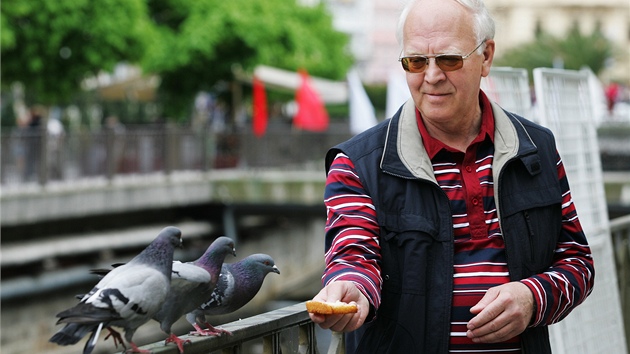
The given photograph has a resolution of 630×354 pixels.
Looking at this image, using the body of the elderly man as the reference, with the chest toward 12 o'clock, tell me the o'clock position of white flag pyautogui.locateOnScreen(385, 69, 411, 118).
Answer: The white flag is roughly at 6 o'clock from the elderly man.

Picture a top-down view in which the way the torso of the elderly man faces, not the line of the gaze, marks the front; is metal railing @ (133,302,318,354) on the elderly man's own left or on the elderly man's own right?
on the elderly man's own right

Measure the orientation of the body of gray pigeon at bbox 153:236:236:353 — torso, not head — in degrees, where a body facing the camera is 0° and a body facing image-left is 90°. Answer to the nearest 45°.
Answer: approximately 270°

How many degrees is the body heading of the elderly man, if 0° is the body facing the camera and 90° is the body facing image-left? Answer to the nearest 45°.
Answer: approximately 0°

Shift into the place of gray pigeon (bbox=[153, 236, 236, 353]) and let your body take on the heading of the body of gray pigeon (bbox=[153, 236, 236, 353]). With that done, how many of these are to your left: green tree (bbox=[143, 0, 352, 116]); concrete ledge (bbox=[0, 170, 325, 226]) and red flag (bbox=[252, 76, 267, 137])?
3

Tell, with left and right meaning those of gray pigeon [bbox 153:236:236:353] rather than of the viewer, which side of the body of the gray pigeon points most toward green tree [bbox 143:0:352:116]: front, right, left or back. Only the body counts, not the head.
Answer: left

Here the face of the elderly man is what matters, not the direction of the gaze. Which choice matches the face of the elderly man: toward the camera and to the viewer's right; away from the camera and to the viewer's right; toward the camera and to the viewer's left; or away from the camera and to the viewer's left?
toward the camera and to the viewer's left

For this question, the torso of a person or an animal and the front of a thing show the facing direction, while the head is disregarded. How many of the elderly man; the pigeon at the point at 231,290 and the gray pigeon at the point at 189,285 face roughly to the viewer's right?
2

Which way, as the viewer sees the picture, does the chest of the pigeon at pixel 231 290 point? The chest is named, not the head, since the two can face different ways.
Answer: to the viewer's right
